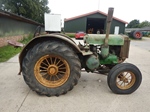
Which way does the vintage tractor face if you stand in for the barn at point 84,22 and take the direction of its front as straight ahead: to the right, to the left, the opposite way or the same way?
to the left

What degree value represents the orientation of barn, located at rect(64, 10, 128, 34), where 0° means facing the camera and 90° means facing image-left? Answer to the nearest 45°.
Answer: approximately 0°

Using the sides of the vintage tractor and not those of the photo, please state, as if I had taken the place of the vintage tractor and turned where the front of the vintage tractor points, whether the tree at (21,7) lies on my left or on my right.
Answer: on my left

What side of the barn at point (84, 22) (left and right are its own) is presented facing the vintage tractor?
front

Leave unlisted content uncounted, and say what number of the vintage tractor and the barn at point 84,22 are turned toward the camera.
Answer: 1

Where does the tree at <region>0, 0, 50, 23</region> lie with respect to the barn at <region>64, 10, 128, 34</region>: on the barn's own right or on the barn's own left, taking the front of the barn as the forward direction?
on the barn's own right

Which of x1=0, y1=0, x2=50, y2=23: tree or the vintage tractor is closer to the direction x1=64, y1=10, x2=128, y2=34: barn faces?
the vintage tractor

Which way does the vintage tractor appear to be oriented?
to the viewer's right

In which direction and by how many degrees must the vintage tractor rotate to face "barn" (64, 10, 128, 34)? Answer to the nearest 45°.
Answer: approximately 90° to its left
